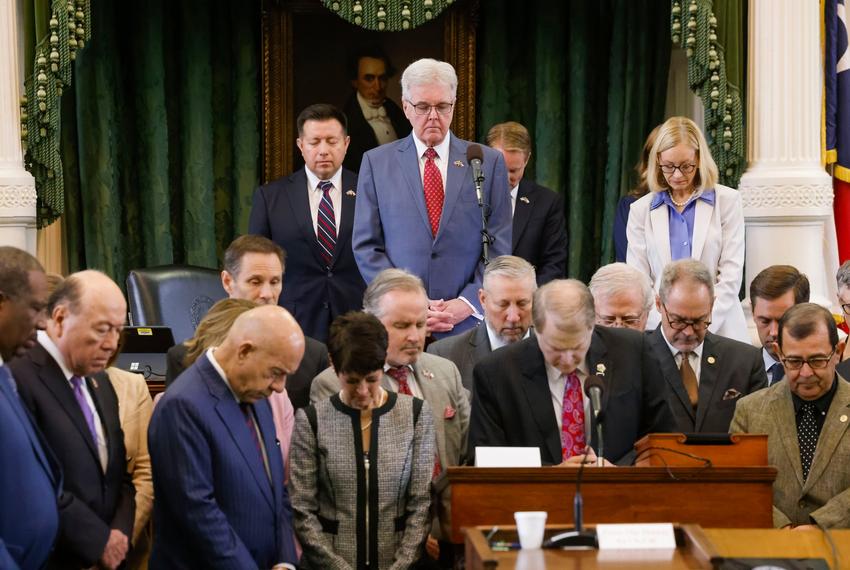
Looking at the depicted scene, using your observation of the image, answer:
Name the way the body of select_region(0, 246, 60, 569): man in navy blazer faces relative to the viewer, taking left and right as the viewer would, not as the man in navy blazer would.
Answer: facing to the right of the viewer

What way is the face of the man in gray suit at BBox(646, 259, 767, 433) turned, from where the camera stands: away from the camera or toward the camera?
toward the camera

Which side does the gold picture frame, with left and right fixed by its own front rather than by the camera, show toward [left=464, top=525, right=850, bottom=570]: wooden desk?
front

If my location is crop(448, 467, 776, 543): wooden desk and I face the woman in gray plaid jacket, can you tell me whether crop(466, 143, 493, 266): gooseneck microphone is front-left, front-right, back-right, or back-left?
front-right

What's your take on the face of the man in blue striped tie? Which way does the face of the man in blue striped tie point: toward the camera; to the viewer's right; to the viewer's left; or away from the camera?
toward the camera

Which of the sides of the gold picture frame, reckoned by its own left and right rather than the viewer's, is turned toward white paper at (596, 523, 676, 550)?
front

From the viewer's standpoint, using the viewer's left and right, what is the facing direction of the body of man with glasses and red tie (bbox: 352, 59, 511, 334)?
facing the viewer

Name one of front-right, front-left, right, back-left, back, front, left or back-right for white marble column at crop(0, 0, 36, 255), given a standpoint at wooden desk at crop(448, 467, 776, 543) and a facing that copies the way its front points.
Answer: back-right

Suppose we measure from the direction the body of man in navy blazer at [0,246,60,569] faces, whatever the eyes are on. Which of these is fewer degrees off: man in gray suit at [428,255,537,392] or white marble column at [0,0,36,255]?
the man in gray suit

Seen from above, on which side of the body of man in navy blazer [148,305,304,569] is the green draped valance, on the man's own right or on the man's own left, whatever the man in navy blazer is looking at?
on the man's own left

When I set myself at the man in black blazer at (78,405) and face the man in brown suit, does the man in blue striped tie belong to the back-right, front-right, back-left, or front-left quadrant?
front-left

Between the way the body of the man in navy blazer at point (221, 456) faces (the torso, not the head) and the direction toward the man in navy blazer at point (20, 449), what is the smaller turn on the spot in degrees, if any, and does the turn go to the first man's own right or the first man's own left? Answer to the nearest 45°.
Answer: approximately 90° to the first man's own right

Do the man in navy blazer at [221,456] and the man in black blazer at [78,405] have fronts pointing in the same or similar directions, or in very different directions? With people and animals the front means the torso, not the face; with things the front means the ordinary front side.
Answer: same or similar directions

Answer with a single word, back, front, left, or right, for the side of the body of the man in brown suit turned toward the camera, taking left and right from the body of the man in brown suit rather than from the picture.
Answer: front

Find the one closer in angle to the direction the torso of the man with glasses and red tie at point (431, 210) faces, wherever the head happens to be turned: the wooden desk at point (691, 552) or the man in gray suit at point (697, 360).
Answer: the wooden desk

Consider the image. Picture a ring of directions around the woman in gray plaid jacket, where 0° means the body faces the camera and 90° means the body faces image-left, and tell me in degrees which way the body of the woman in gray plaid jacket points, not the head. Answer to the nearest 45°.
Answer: approximately 0°
